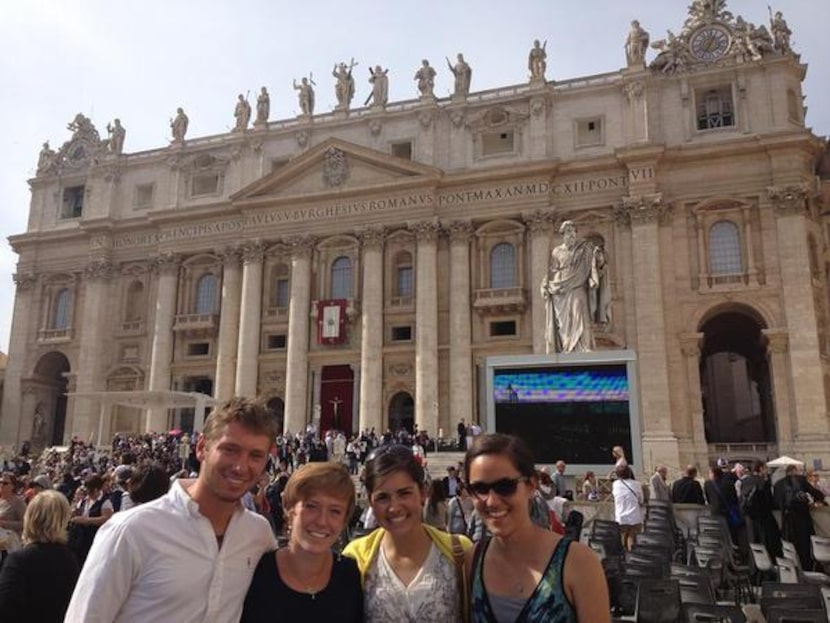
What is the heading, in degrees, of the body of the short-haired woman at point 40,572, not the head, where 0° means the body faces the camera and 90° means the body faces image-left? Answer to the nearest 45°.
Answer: approximately 180°

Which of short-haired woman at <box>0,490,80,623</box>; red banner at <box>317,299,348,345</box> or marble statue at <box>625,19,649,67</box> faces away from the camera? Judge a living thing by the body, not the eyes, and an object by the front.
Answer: the short-haired woman

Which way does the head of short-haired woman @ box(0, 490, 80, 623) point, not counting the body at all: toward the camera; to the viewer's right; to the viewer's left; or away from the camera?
away from the camera

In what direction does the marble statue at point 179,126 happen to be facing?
toward the camera

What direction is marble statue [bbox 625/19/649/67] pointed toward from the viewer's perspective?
toward the camera

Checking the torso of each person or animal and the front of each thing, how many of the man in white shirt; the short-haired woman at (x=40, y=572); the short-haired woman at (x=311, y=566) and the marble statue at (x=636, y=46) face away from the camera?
1

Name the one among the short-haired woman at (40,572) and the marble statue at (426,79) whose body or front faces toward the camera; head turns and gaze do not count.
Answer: the marble statue

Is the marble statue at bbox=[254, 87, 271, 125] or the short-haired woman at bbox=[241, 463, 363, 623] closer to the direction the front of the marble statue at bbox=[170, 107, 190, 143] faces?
the short-haired woman

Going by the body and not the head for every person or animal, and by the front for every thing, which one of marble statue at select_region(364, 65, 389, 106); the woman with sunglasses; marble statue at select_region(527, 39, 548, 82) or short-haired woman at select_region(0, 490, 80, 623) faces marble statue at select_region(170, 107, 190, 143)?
the short-haired woman

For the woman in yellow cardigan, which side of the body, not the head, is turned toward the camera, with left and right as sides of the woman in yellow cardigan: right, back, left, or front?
front

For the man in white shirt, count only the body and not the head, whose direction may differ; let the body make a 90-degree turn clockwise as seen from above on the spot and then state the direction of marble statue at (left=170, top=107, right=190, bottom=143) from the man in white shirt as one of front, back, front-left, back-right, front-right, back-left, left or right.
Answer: back-right

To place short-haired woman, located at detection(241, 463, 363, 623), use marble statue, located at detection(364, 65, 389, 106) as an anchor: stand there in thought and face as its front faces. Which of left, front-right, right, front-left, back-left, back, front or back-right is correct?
front

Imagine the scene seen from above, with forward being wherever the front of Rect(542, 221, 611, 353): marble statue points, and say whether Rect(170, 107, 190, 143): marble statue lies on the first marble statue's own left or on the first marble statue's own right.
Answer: on the first marble statue's own right

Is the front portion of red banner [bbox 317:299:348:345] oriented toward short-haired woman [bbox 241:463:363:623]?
yes

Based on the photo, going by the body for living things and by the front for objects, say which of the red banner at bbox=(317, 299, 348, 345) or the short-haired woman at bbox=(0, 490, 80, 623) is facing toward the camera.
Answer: the red banner

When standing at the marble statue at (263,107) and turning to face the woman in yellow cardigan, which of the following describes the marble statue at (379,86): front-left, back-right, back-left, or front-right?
front-left
